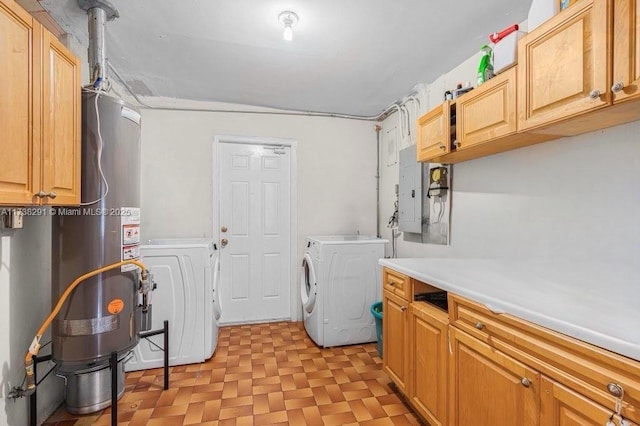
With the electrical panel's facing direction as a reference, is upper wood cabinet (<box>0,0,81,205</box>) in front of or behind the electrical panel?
in front

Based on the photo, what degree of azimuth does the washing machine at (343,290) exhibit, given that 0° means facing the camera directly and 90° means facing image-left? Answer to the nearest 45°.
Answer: approximately 90°

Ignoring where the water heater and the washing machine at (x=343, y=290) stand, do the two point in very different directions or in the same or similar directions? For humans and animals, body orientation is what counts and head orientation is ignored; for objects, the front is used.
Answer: very different directions

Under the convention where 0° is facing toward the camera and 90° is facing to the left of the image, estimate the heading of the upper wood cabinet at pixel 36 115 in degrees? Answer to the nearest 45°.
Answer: approximately 315°

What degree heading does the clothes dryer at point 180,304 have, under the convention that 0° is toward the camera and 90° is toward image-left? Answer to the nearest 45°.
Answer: approximately 270°

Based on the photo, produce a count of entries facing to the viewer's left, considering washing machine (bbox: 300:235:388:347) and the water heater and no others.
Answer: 1

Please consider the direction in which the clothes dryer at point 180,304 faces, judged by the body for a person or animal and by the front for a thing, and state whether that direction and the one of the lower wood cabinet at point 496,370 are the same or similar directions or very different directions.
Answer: very different directions

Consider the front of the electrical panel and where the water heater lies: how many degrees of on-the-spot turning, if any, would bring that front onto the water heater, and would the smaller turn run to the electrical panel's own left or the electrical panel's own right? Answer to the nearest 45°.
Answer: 0° — it already faces it

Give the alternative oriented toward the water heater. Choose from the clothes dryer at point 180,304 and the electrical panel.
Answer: the electrical panel

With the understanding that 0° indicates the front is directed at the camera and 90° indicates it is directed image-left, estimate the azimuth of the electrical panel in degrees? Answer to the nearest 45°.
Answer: approximately 45°
